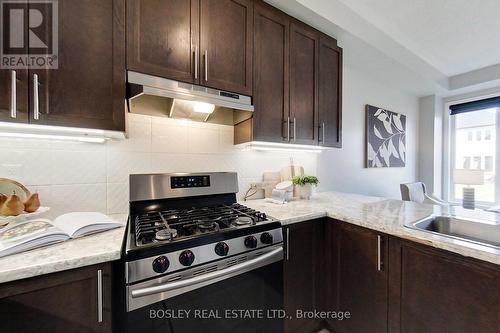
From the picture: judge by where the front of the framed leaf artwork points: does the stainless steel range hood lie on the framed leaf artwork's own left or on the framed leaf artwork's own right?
on the framed leaf artwork's own right

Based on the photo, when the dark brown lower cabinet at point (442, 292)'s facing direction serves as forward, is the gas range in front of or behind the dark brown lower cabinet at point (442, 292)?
in front

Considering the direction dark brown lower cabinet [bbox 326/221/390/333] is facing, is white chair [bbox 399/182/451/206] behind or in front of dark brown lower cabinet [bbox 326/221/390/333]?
behind

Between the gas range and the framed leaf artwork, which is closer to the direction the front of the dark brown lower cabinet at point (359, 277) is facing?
the gas range

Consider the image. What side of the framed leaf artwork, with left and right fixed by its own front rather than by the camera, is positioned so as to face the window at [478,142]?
left

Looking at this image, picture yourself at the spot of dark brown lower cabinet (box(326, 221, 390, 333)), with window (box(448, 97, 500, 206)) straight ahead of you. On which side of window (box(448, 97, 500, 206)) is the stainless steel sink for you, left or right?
right

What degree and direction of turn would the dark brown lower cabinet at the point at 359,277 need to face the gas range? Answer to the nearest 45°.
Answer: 0° — it already faces it

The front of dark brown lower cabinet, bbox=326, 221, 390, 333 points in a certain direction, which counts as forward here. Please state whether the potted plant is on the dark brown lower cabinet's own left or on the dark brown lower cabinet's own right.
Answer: on the dark brown lower cabinet's own right

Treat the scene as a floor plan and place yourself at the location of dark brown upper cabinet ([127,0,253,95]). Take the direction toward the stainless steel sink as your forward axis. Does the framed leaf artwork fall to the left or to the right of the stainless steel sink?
left

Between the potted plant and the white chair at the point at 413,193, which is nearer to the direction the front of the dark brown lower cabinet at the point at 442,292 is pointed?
the potted plant
